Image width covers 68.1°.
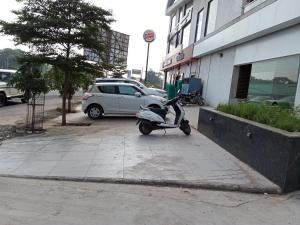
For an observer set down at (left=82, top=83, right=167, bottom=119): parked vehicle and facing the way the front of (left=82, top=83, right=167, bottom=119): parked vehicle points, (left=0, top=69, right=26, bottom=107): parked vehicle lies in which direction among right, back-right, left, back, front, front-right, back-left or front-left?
back-left

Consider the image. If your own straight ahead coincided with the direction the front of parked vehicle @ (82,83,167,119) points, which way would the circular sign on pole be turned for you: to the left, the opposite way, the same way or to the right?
to the right

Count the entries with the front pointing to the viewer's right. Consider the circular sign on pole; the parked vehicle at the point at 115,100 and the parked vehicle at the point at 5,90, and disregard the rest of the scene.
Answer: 2

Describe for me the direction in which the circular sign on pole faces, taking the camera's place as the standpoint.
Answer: facing the viewer

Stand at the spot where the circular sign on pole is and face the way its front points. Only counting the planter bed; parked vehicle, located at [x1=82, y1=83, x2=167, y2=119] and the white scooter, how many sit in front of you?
3

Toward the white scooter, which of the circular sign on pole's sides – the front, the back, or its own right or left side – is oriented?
front

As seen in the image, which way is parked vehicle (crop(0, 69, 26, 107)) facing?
to the viewer's right

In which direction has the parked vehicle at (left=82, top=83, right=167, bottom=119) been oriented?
to the viewer's right
